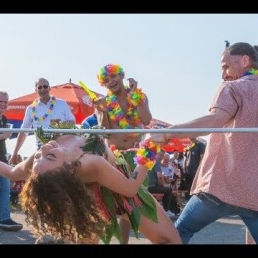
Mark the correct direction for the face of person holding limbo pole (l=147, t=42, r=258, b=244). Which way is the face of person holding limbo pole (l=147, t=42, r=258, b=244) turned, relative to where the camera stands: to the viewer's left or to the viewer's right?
to the viewer's left

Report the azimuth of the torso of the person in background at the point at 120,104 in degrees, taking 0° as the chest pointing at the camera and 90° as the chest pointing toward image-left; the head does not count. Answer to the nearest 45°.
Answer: approximately 0°

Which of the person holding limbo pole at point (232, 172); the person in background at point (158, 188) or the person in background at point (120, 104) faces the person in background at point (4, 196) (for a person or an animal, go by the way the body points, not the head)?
the person holding limbo pole at point (232, 172)

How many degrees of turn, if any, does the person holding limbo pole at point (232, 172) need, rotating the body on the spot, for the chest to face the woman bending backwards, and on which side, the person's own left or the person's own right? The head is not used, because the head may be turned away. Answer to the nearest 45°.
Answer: approximately 45° to the person's own left

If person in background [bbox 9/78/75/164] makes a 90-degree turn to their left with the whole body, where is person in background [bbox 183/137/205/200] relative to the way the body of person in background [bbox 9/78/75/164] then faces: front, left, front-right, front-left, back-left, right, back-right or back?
front-left

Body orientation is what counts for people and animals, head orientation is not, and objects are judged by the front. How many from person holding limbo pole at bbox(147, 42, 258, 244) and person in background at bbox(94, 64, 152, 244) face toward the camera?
1

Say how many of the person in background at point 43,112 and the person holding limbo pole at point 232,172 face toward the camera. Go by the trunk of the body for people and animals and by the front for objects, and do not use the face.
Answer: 1
